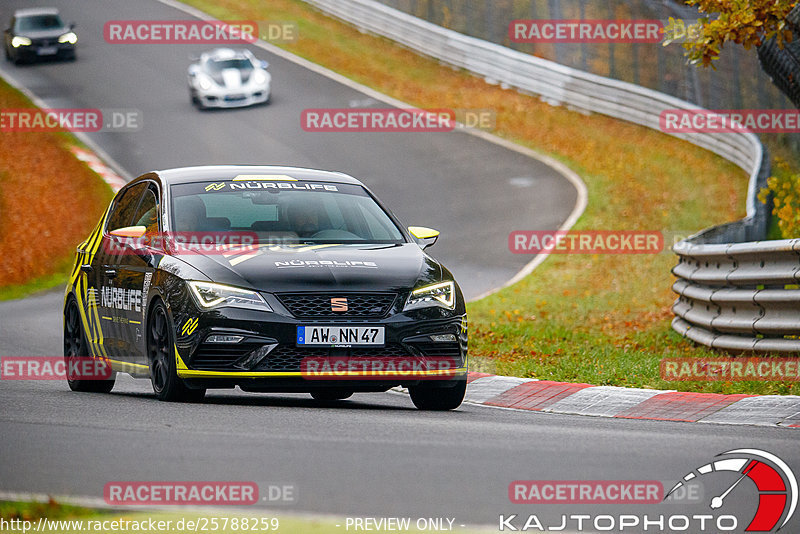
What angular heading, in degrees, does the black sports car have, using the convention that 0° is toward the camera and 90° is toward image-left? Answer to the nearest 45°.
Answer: approximately 315°

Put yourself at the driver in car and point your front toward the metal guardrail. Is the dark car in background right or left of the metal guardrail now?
left

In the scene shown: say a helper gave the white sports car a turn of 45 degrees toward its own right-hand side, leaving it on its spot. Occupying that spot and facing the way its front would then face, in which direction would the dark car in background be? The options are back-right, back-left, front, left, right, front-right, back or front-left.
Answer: right

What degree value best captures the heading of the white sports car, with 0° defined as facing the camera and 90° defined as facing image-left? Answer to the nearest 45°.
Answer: approximately 0°

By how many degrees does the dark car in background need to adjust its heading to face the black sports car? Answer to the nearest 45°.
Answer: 0° — it already faces it

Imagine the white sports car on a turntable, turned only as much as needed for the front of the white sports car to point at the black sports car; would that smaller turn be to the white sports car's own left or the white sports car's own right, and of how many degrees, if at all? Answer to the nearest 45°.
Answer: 0° — it already faces it

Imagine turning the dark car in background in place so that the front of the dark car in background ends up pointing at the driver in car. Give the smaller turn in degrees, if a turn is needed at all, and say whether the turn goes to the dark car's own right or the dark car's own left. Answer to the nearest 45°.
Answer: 0° — it already faces them

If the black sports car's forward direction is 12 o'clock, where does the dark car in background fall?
The dark car in background is roughly at 7 o'clock from the black sports car.
